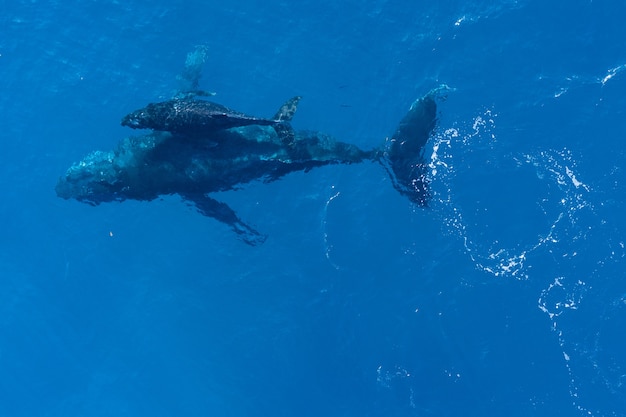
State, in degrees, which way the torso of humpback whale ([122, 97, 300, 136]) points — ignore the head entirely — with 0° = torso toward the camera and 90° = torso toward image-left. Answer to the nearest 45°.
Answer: approximately 90°
